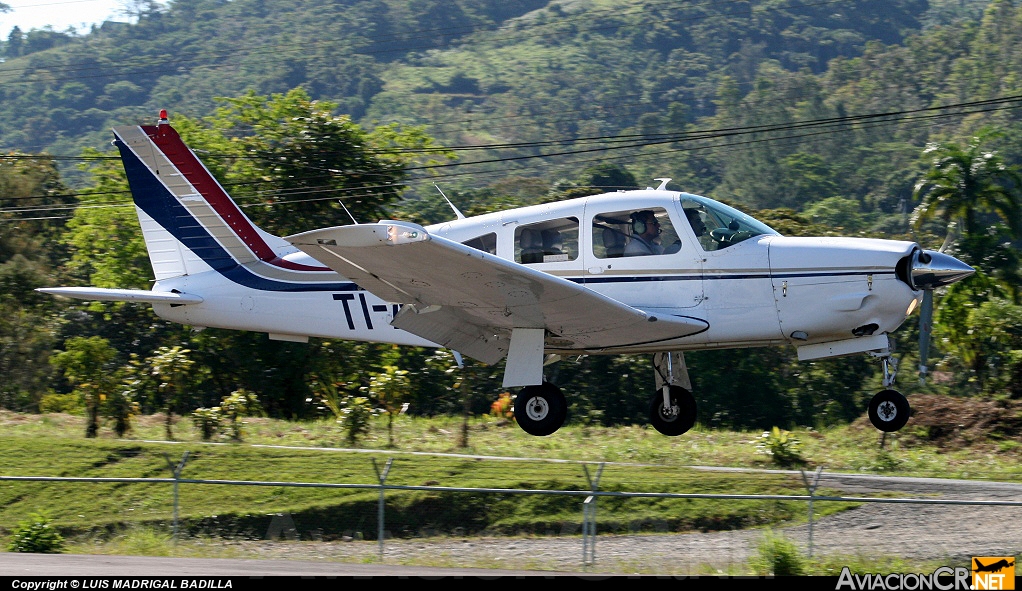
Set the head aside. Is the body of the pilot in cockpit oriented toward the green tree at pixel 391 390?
no

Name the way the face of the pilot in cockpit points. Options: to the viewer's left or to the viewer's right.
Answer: to the viewer's right

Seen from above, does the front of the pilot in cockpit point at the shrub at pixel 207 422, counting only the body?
no

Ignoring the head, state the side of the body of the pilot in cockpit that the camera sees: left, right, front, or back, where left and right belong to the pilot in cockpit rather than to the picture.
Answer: right

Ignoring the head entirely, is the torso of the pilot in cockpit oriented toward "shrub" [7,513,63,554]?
no

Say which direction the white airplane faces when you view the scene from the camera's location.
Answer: facing to the right of the viewer

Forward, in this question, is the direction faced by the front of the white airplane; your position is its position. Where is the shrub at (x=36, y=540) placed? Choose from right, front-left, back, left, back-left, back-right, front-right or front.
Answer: back
